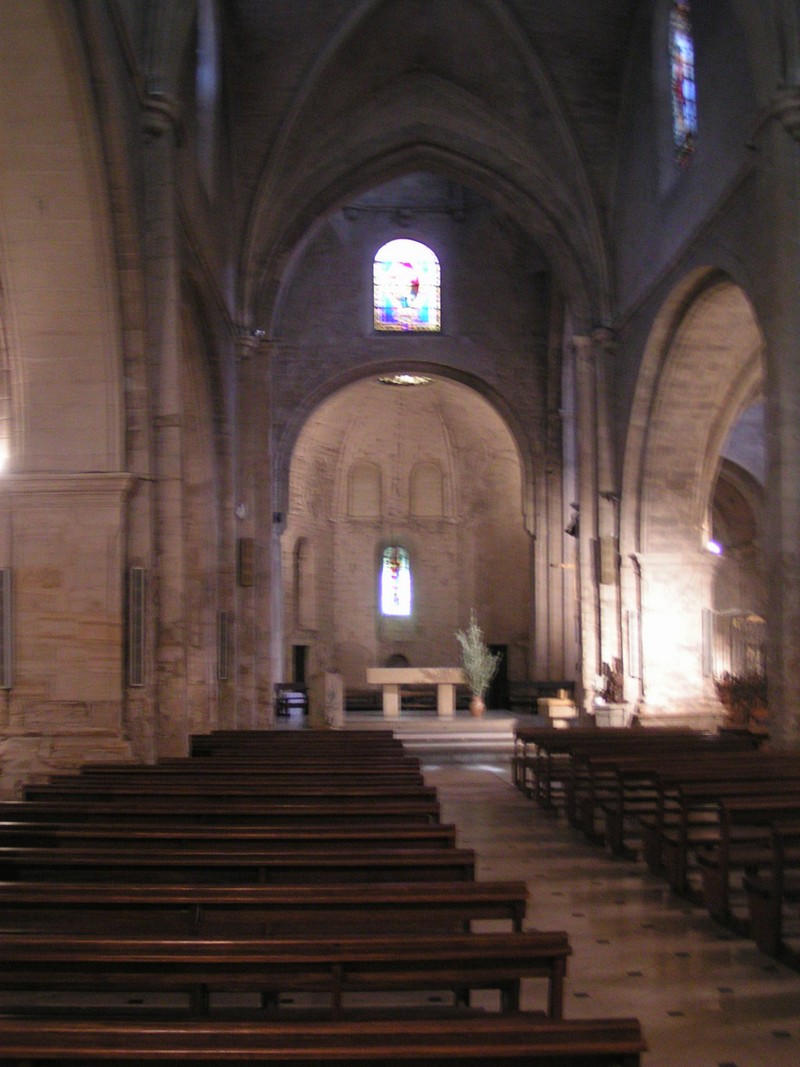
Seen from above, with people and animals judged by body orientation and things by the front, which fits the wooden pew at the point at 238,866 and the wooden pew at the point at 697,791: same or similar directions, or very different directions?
same or similar directions

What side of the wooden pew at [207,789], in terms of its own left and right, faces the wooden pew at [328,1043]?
back

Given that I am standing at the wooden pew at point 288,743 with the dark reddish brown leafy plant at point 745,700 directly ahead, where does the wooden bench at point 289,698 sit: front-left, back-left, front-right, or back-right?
front-left

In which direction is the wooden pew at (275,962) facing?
away from the camera

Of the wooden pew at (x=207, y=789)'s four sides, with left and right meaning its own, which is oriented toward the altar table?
front

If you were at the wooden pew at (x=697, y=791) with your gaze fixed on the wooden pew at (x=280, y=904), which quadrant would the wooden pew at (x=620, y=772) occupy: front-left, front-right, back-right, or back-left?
back-right

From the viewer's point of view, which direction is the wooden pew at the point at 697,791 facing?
away from the camera

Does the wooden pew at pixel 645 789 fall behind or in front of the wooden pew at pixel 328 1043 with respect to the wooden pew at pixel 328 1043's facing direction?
in front

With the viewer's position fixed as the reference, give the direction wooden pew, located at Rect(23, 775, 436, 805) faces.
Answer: facing away from the viewer

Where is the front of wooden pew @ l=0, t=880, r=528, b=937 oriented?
away from the camera

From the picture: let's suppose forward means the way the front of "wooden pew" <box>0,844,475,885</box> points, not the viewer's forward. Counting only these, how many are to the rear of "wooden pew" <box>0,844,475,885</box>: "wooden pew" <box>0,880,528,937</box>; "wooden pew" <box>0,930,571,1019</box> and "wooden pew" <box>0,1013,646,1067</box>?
3

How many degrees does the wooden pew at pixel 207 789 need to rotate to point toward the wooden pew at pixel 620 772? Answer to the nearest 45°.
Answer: approximately 45° to its right

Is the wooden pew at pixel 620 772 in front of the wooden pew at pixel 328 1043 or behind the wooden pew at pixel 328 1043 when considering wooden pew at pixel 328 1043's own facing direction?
in front

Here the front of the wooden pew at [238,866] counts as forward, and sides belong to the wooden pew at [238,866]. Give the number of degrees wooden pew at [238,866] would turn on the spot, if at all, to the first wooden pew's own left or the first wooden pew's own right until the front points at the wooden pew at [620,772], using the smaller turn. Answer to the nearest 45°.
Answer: approximately 45° to the first wooden pew's own right

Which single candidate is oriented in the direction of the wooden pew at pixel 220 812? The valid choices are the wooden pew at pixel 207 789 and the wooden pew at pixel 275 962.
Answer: the wooden pew at pixel 275 962

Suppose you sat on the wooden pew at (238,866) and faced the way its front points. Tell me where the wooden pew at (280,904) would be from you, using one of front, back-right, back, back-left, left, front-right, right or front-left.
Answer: back

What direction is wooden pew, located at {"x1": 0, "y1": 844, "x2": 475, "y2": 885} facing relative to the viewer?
away from the camera

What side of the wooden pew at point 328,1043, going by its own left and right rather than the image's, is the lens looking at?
back

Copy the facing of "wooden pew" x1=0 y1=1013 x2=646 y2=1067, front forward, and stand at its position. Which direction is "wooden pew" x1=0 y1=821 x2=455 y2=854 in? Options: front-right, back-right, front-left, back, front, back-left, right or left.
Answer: front
